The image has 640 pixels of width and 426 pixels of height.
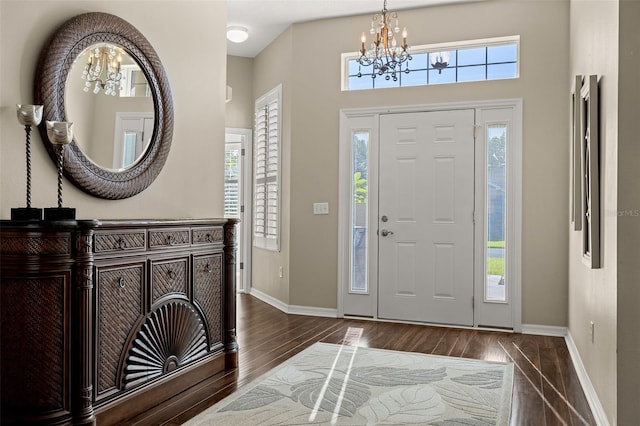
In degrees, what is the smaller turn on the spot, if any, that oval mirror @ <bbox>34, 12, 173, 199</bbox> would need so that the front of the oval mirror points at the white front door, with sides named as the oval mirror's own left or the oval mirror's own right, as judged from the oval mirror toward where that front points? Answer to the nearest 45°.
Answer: approximately 45° to the oval mirror's own left

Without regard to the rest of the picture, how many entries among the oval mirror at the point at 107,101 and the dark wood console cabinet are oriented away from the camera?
0

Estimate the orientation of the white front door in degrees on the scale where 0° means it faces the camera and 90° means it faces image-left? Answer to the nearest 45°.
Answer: approximately 0°

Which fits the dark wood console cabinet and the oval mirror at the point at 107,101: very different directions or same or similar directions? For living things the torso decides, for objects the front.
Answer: same or similar directions

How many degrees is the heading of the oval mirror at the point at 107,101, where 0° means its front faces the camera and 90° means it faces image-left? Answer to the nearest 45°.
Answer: approximately 315°

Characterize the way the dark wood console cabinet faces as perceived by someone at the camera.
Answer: facing the viewer and to the right of the viewer

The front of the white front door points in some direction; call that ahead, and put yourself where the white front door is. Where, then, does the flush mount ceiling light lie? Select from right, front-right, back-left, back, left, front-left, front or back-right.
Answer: right
